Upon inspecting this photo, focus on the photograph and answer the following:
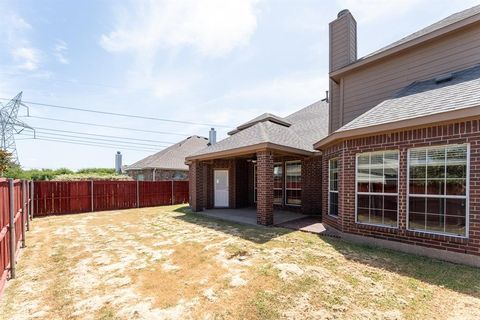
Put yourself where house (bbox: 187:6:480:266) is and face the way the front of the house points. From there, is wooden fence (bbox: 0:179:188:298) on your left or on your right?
on your left

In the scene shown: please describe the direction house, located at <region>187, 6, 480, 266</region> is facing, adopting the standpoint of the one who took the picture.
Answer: facing away from the viewer and to the right of the viewer
